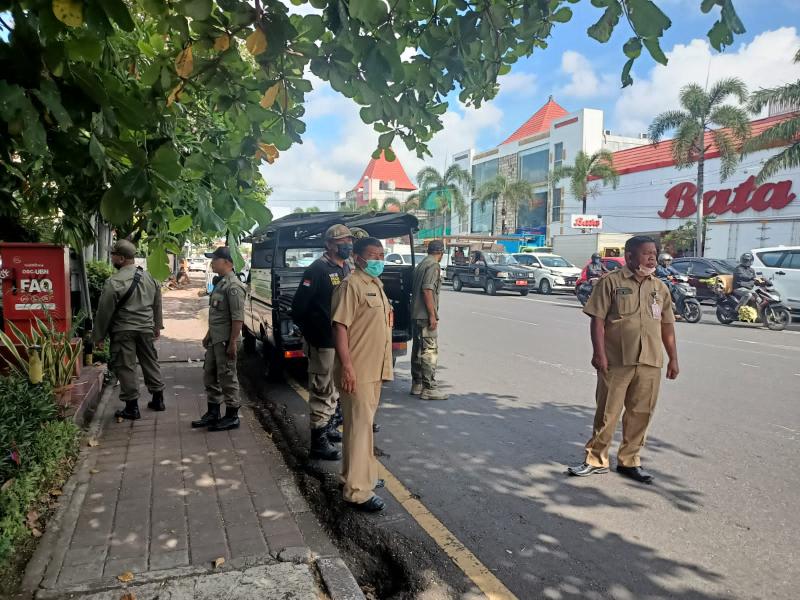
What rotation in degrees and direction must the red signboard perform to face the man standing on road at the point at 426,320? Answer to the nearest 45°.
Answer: approximately 90° to its left

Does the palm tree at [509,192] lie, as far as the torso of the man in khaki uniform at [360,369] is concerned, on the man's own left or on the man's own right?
on the man's own left

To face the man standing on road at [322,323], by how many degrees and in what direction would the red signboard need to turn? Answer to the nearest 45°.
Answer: approximately 45° to its left

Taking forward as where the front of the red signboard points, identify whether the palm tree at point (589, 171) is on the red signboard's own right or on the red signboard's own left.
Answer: on the red signboard's own left

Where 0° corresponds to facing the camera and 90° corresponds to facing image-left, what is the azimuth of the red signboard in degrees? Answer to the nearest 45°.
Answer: approximately 0°

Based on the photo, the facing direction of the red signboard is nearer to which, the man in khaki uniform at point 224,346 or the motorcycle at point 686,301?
the man in khaki uniform
